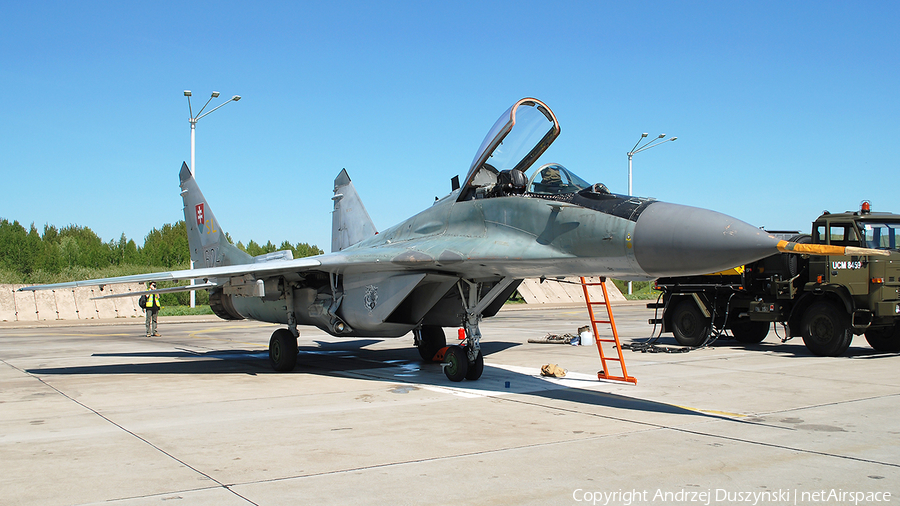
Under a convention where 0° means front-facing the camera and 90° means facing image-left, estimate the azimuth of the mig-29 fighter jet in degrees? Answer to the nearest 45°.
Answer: approximately 315°

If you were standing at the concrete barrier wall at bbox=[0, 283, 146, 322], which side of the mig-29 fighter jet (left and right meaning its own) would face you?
back

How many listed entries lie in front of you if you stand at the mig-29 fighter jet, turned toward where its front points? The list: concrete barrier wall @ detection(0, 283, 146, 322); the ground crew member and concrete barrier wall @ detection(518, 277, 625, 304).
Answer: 0

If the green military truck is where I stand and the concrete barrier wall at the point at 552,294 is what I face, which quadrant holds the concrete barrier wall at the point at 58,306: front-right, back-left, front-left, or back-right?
front-left

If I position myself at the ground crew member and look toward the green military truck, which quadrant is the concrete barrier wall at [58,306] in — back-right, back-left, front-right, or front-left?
back-left

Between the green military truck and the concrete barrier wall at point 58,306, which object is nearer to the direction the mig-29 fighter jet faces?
the green military truck

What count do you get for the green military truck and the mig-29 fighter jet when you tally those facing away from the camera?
0

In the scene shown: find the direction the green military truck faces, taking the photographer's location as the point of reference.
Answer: facing the viewer and to the right of the viewer

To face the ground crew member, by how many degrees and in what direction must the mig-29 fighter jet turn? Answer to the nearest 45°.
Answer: approximately 180°

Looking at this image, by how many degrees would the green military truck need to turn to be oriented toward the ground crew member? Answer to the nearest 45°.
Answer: approximately 135° to its right

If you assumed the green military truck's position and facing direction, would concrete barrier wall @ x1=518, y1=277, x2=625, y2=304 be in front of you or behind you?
behind

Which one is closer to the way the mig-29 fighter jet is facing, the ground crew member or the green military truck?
the green military truck

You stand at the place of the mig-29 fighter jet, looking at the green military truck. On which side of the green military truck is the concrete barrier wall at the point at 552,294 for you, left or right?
left

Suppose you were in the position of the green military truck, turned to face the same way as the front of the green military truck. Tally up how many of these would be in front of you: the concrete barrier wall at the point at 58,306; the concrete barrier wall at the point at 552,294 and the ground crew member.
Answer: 0
